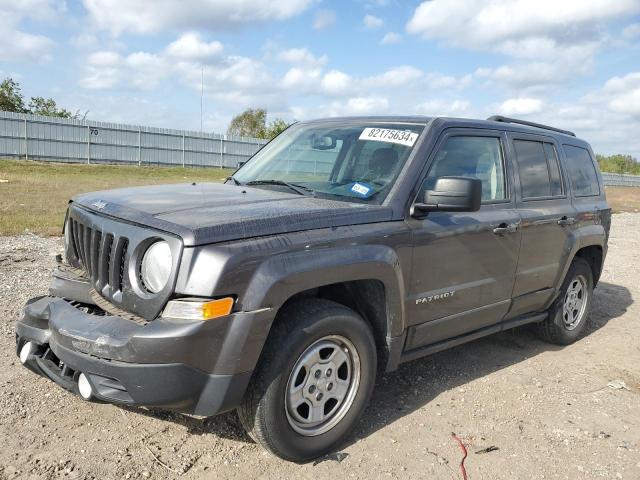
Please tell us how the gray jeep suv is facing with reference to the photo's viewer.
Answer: facing the viewer and to the left of the viewer

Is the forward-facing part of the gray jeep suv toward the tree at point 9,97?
no

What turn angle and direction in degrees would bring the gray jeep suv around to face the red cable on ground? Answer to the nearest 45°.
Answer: approximately 45° to its left

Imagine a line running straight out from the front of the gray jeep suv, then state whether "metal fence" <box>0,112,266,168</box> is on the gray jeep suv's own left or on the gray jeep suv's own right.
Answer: on the gray jeep suv's own right
